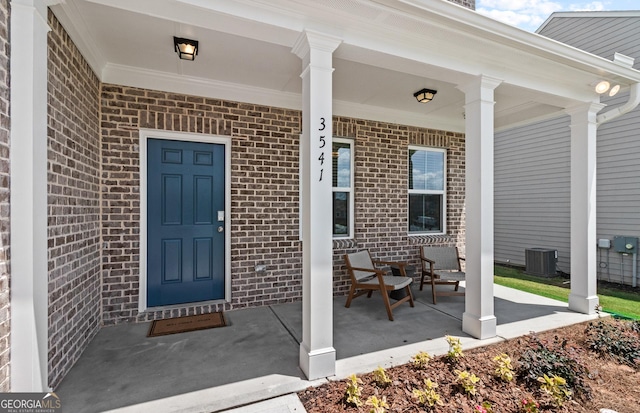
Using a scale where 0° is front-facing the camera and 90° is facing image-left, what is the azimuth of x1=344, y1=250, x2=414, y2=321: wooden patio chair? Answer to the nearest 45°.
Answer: approximately 315°

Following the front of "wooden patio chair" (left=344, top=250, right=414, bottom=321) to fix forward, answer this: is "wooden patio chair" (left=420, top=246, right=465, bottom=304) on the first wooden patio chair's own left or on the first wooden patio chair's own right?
on the first wooden patio chair's own left

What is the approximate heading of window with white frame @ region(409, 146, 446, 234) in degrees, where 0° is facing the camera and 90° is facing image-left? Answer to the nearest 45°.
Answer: approximately 315°

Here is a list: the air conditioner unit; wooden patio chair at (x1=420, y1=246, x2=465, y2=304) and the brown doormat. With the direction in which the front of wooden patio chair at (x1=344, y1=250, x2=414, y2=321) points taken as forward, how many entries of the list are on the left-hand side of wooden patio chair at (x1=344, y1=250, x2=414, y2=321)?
2

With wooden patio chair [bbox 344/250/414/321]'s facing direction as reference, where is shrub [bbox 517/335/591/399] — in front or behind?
in front

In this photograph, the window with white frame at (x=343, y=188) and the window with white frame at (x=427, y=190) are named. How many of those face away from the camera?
0

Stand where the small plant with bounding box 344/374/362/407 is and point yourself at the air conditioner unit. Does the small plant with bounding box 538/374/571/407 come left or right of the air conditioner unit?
right

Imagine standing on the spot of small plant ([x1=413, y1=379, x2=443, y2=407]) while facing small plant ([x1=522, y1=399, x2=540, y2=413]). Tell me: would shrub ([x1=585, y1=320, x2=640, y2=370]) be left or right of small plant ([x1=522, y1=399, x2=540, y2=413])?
left

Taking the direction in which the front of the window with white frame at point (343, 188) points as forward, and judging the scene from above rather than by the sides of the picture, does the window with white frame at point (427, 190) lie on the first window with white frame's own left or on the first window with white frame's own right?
on the first window with white frame's own left

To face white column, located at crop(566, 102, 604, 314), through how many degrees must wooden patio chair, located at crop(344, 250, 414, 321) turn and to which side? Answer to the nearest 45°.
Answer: approximately 45° to its left

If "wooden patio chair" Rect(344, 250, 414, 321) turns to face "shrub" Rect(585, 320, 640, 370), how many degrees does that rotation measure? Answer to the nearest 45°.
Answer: approximately 45° to its left
